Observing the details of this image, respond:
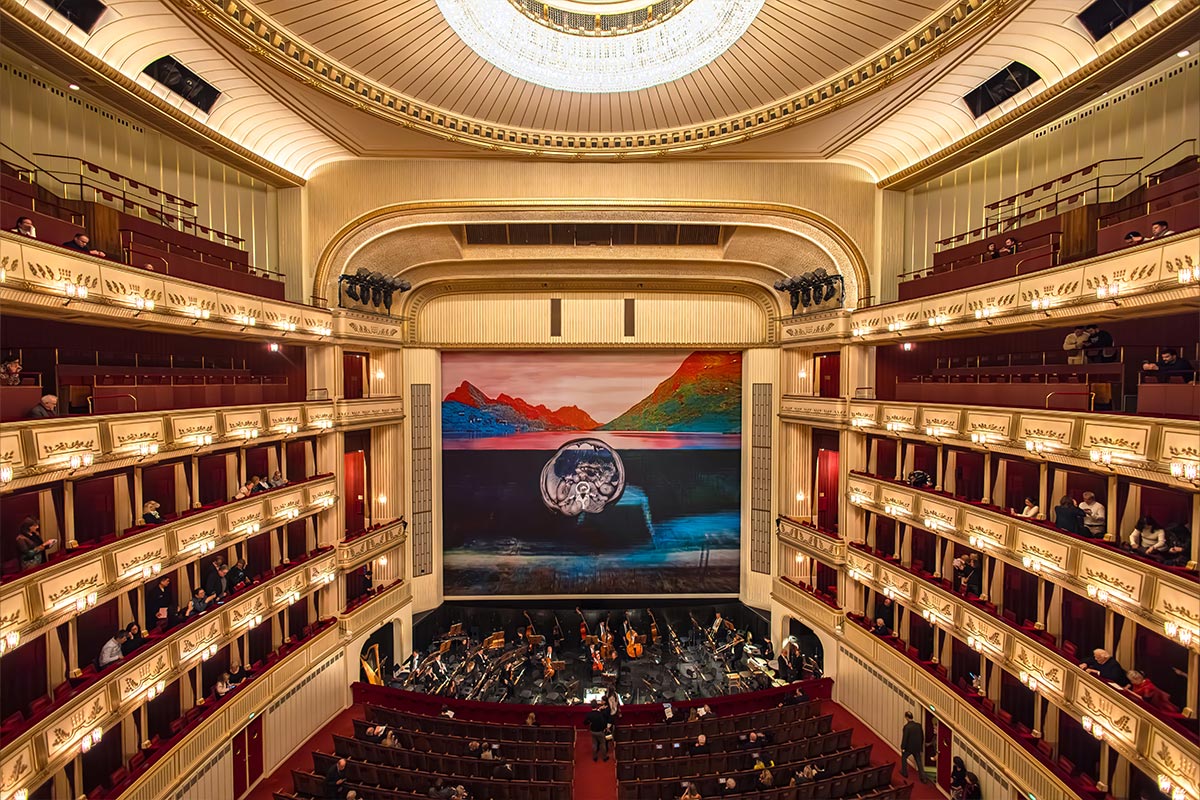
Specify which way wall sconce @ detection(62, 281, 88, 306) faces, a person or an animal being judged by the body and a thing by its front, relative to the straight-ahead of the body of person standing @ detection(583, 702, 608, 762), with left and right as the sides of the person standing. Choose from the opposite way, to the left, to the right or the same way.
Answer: to the right

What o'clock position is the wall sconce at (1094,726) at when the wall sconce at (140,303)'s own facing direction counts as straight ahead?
the wall sconce at (1094,726) is roughly at 12 o'clock from the wall sconce at (140,303).

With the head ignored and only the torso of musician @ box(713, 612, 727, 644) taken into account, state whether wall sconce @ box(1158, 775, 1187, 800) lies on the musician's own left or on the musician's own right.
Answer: on the musician's own left

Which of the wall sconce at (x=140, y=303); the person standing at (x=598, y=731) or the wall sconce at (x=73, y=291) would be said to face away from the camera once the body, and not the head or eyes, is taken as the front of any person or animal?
the person standing

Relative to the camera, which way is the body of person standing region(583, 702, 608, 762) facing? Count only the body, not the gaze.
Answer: away from the camera

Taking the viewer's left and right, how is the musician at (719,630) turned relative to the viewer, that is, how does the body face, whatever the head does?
facing the viewer and to the left of the viewer

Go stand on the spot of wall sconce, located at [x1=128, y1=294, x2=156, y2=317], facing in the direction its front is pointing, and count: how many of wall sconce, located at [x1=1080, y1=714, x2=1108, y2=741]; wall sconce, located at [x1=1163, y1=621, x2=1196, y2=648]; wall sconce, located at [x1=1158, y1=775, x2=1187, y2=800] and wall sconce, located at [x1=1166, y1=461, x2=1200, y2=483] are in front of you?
4

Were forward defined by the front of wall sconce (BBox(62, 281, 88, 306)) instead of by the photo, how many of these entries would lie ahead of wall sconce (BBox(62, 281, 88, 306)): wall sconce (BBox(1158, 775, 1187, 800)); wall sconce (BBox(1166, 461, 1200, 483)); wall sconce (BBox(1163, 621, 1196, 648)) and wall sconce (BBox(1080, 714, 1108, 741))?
4

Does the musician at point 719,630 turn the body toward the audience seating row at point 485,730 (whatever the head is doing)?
yes

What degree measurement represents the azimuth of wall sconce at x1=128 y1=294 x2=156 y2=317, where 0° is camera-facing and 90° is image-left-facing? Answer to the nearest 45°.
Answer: approximately 315°
